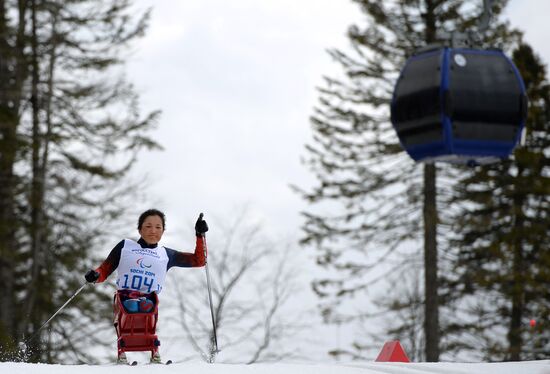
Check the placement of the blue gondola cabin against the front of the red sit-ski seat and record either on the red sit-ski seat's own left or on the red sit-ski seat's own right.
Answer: on the red sit-ski seat's own left

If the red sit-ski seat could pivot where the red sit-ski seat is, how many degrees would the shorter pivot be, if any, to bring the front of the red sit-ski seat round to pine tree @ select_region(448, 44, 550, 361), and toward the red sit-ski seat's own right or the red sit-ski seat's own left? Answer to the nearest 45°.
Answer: approximately 135° to the red sit-ski seat's own left

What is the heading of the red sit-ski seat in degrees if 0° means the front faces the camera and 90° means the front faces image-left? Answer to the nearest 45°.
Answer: approximately 0°
